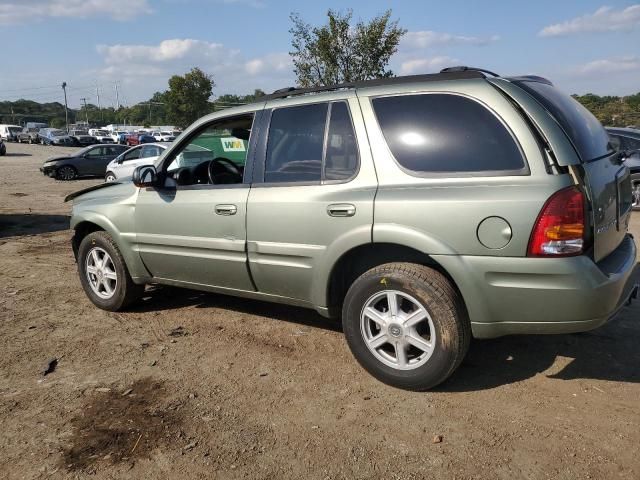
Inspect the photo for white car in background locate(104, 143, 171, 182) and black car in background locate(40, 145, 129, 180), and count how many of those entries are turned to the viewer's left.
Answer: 2

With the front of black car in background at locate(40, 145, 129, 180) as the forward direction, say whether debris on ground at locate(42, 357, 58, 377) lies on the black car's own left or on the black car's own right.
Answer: on the black car's own left

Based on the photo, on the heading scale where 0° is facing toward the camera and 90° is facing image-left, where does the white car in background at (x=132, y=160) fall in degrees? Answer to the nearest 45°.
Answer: approximately 90°

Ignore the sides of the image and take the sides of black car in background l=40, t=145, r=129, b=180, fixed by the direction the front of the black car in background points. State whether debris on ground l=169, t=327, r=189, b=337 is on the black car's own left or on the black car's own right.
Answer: on the black car's own left

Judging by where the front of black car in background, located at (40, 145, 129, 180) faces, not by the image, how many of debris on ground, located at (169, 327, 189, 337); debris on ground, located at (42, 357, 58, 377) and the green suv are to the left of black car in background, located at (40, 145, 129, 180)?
3

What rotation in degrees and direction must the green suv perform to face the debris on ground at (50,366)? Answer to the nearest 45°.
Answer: approximately 45° to its left

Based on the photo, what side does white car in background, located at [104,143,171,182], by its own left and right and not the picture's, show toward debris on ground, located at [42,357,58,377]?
left

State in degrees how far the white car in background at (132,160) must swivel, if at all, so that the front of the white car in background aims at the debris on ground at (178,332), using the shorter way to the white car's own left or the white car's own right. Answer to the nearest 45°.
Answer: approximately 90° to the white car's own left

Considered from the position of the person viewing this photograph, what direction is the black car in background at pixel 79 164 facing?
facing to the left of the viewer

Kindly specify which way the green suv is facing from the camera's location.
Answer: facing away from the viewer and to the left of the viewer
